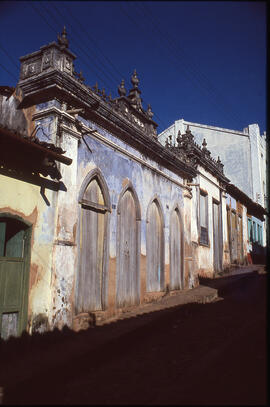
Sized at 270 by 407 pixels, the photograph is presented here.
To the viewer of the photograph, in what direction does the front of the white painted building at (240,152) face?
facing the viewer and to the right of the viewer

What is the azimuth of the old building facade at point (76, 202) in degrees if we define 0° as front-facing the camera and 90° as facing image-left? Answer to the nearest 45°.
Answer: approximately 315°
